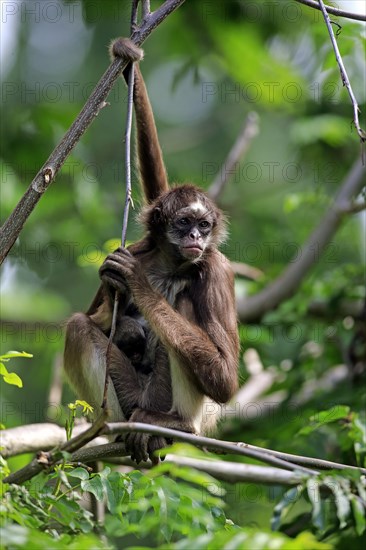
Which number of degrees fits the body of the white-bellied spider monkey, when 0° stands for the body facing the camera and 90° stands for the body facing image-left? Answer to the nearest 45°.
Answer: approximately 45°

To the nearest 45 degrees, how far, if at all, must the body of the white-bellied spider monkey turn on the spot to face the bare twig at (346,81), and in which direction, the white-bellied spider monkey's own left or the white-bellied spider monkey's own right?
approximately 135° to the white-bellied spider monkey's own left

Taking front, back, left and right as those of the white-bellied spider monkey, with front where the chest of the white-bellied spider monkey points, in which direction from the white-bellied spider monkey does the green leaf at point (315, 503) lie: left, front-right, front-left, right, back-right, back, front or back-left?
front-left
